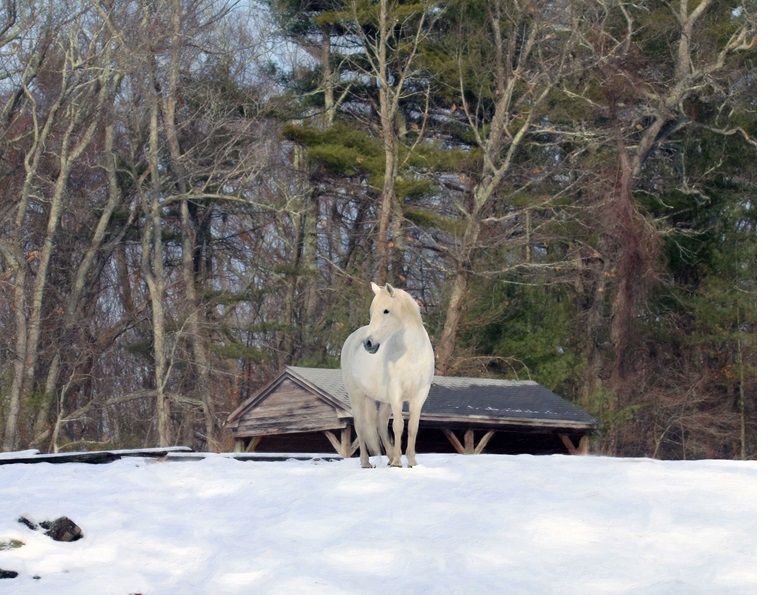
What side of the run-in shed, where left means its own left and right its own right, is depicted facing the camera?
front

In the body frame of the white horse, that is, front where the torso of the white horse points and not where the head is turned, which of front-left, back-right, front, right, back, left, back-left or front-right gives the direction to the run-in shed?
back-left

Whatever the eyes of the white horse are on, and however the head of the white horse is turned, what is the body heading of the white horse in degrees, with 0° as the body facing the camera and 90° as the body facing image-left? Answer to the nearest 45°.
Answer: approximately 315°

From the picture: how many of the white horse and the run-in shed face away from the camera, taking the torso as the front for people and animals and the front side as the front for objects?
0

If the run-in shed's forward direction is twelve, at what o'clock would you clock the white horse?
The white horse is roughly at 12 o'clock from the run-in shed.
